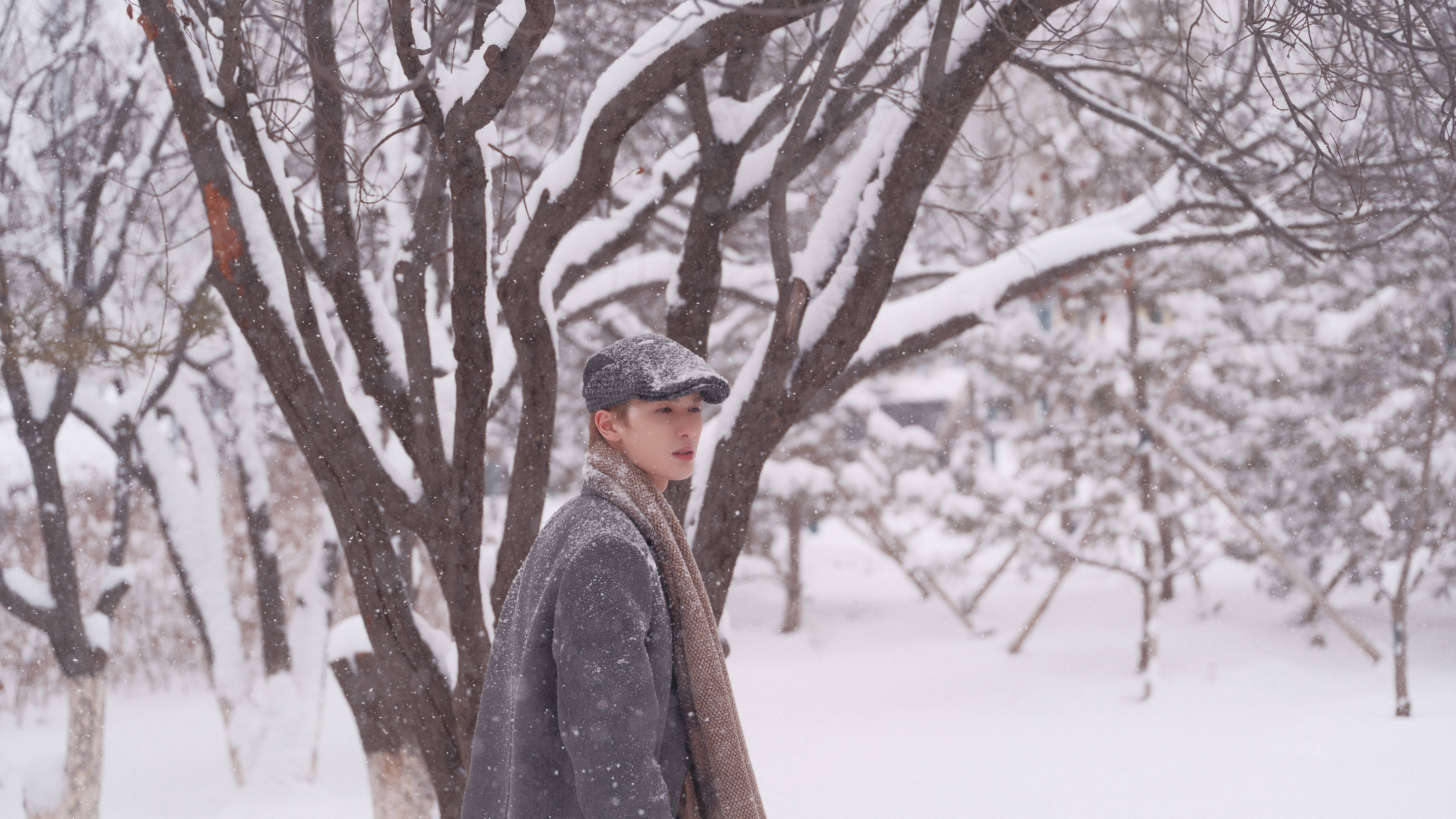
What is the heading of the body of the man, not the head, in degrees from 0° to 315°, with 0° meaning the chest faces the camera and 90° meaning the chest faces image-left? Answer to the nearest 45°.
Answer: approximately 270°

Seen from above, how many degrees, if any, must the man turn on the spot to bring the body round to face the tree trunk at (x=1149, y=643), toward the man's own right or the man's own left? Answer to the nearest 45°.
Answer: approximately 45° to the man's own left

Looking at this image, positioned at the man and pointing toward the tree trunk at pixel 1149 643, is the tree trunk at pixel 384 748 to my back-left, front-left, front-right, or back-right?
front-left

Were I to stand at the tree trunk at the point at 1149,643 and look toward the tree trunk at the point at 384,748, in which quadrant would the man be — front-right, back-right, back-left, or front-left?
front-left

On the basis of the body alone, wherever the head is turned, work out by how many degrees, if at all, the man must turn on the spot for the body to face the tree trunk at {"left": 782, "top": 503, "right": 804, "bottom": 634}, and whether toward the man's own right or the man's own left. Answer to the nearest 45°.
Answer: approximately 90° to the man's own left

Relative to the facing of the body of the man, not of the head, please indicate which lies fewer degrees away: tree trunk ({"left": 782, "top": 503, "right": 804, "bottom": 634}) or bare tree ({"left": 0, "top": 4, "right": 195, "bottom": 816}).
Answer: the tree trunk

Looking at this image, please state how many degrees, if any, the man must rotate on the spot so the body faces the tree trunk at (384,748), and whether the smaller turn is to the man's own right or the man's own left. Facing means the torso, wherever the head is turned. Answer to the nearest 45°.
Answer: approximately 90° to the man's own left

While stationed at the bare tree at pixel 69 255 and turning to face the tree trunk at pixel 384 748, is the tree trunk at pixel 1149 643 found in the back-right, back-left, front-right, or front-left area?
front-left
